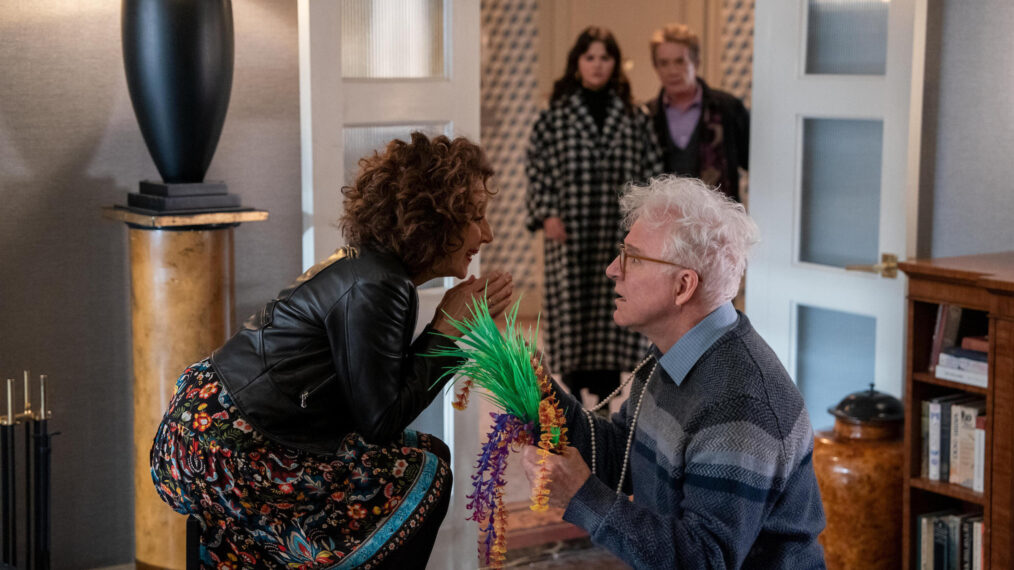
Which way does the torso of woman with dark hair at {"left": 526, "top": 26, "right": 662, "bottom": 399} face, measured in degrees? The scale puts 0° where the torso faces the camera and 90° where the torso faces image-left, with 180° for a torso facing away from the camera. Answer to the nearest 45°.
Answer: approximately 0°

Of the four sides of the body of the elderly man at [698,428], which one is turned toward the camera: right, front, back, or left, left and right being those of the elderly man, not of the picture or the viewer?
left

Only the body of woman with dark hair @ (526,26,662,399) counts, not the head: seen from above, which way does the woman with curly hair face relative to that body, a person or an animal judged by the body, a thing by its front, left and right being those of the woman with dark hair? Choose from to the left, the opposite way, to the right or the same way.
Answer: to the left

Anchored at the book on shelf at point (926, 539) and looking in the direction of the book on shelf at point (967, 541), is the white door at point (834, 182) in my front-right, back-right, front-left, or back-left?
back-left

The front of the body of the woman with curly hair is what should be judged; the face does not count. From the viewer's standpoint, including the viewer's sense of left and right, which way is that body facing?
facing to the right of the viewer

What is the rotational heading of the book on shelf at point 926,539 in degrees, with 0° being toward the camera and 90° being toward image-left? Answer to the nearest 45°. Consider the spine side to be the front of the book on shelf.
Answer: approximately 45°

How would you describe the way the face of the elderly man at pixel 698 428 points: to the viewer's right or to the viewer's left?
to the viewer's left

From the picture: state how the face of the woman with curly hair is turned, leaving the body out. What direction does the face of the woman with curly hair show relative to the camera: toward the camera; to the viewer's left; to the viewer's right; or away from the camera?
to the viewer's right

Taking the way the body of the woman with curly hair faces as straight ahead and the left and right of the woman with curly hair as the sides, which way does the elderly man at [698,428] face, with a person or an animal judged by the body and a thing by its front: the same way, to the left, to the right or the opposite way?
the opposite way

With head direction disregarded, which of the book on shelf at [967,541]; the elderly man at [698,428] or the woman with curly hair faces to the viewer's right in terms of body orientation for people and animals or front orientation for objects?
the woman with curly hair

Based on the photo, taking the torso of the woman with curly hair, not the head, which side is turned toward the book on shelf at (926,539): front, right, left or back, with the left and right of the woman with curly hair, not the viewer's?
front
